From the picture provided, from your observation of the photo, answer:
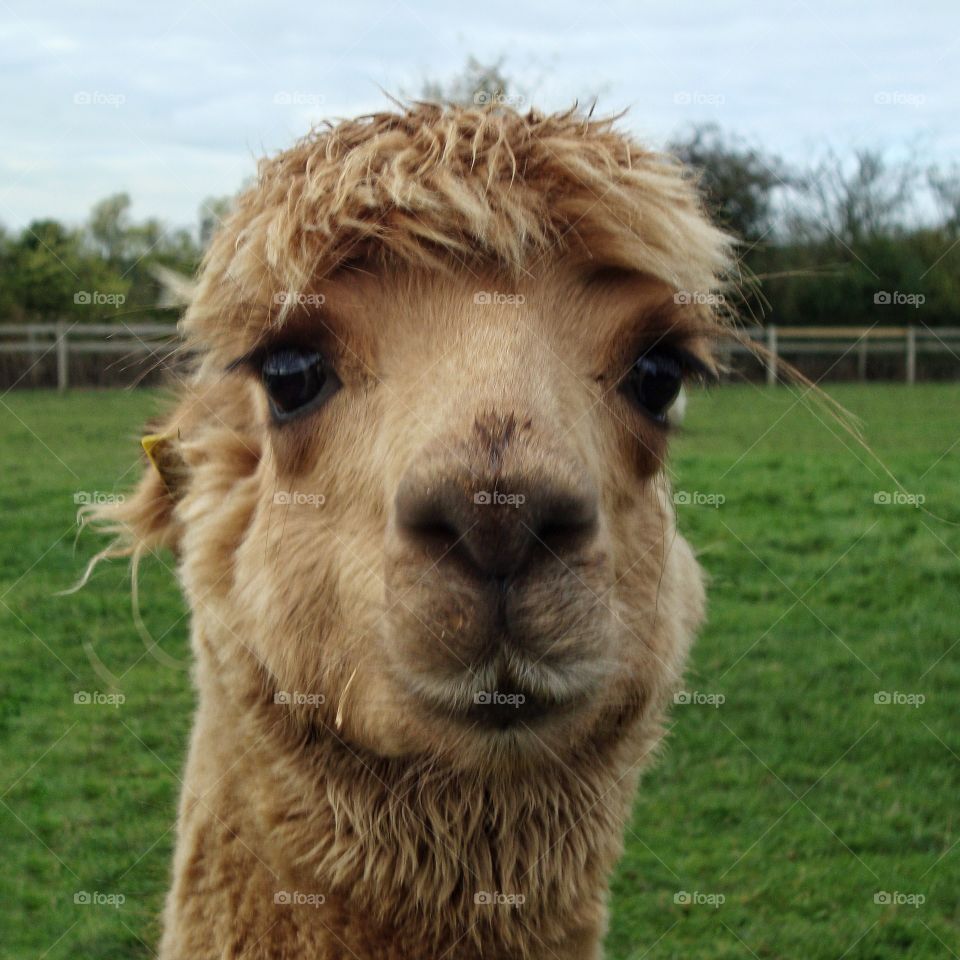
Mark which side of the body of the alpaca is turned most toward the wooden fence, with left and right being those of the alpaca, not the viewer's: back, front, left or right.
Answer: back

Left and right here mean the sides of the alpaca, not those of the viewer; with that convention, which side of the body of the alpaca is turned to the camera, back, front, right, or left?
front

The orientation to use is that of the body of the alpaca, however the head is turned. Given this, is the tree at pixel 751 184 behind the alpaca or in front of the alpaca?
behind
